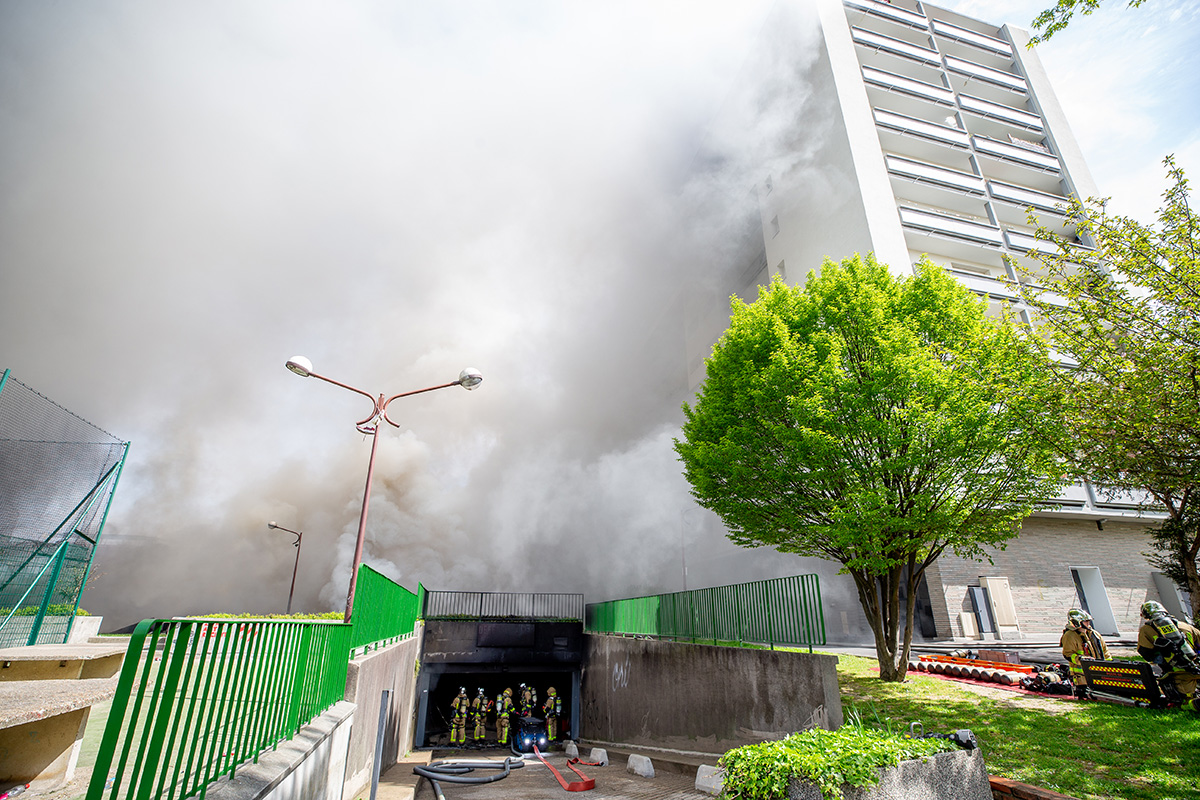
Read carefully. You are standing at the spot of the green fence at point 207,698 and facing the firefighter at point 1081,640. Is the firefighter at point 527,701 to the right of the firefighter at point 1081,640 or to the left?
left

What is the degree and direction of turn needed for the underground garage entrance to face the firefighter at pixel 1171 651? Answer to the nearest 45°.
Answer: approximately 45° to its left

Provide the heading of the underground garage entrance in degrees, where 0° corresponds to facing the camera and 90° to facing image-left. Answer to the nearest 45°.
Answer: approximately 0°

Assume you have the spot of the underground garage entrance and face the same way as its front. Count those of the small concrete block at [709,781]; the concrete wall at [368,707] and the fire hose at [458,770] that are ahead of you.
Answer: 3

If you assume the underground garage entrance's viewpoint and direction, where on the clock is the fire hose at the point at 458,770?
The fire hose is roughly at 12 o'clock from the underground garage entrance.
